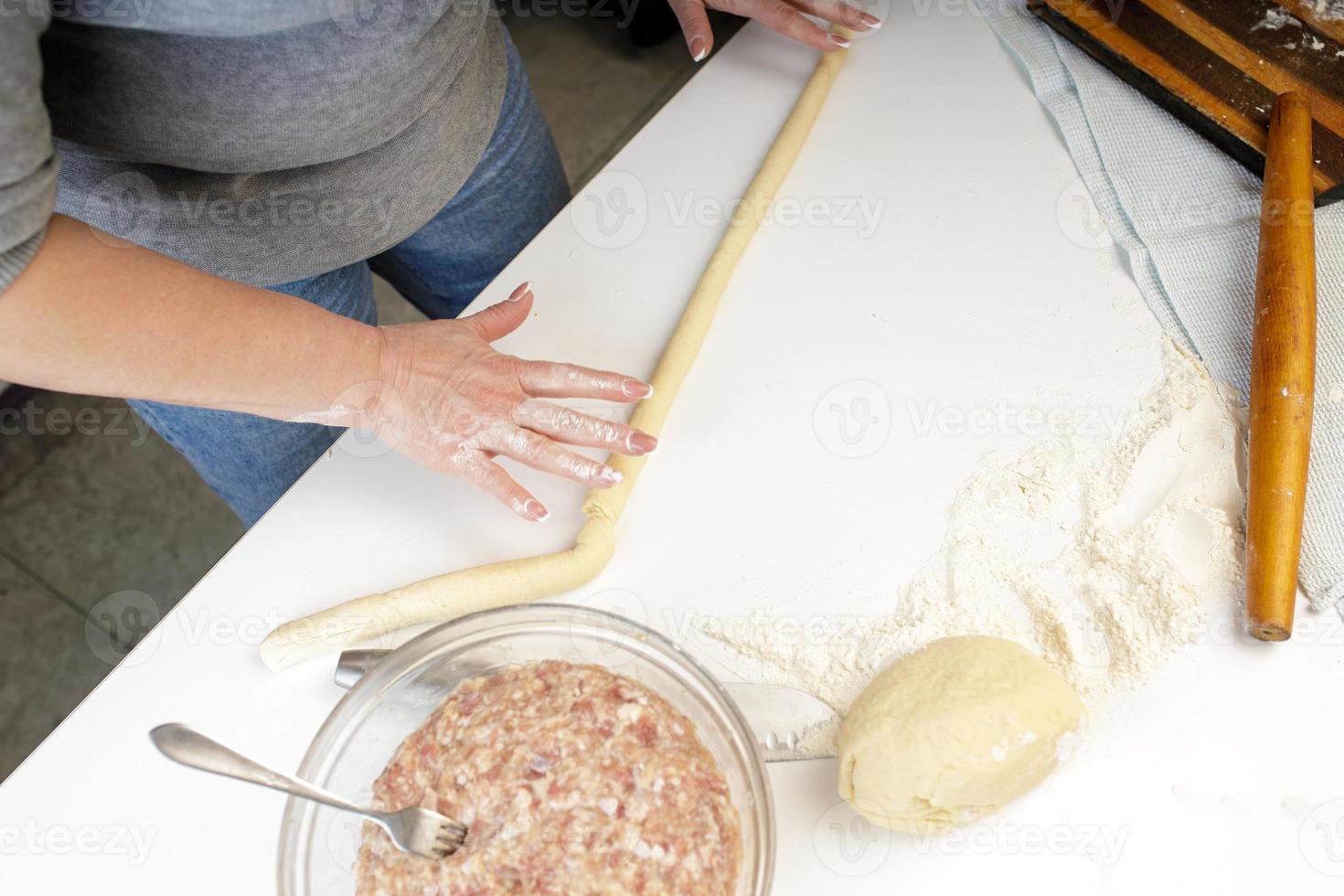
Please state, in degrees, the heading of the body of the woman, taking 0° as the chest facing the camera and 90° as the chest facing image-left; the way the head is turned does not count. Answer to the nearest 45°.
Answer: approximately 315°

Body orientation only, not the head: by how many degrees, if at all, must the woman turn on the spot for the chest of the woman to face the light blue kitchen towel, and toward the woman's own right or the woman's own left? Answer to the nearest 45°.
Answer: approximately 45° to the woman's own left

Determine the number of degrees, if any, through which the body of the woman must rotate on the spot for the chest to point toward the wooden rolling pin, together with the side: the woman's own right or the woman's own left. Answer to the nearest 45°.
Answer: approximately 45° to the woman's own left

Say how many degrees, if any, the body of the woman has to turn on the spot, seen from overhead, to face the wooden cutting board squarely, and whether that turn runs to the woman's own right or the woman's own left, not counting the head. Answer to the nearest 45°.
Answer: approximately 45° to the woman's own left
